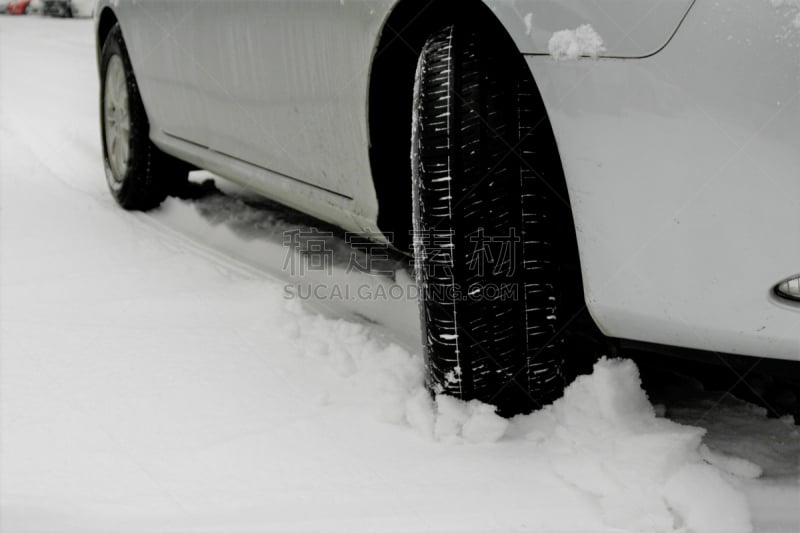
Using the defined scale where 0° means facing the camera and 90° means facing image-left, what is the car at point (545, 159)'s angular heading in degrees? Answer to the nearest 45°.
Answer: approximately 315°

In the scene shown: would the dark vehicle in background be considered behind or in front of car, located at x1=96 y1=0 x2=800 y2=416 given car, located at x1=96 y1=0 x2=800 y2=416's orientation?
behind

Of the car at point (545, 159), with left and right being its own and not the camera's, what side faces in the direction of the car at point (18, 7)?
back
